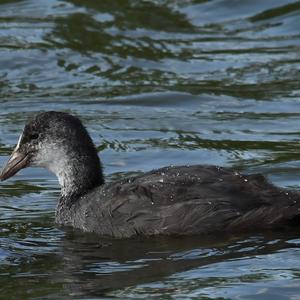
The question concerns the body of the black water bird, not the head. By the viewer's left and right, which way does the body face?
facing to the left of the viewer
